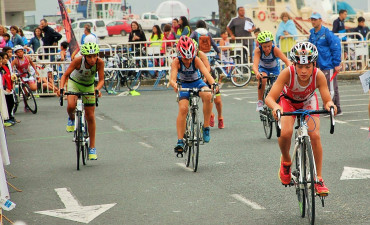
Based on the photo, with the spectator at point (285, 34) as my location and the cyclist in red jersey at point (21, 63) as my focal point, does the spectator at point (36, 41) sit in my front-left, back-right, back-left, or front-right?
front-right

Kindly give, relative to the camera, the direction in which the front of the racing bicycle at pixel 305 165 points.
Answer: facing the viewer

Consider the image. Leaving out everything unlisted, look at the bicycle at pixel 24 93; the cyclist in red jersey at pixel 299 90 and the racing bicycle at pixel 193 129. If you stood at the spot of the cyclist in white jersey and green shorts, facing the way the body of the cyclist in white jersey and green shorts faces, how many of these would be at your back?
1

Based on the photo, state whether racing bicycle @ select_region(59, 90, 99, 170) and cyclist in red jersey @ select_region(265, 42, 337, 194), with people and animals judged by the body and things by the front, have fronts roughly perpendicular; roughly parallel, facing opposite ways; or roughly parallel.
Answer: roughly parallel

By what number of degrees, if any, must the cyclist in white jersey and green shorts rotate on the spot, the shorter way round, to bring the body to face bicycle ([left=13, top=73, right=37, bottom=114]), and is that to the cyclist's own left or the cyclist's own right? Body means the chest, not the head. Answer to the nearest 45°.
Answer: approximately 180°

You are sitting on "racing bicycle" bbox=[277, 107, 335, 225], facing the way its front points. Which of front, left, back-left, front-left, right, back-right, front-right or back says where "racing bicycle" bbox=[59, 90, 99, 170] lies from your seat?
back-right

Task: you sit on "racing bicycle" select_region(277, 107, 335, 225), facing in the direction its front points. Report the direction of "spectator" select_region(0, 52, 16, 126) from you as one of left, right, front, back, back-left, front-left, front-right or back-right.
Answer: back-right

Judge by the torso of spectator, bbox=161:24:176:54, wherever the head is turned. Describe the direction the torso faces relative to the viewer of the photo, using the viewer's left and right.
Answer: facing the viewer and to the left of the viewer

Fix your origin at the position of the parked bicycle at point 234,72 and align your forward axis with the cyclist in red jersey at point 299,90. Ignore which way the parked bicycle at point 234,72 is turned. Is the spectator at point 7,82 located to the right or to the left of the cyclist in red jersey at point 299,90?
right

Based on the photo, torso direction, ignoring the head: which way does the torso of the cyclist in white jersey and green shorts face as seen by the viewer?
toward the camera

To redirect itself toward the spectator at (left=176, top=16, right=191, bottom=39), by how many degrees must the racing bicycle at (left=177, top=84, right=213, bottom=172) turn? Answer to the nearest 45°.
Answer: approximately 180°

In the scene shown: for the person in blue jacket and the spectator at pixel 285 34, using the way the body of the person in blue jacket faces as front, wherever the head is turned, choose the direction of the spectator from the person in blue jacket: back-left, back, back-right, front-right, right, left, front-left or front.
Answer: back-right
